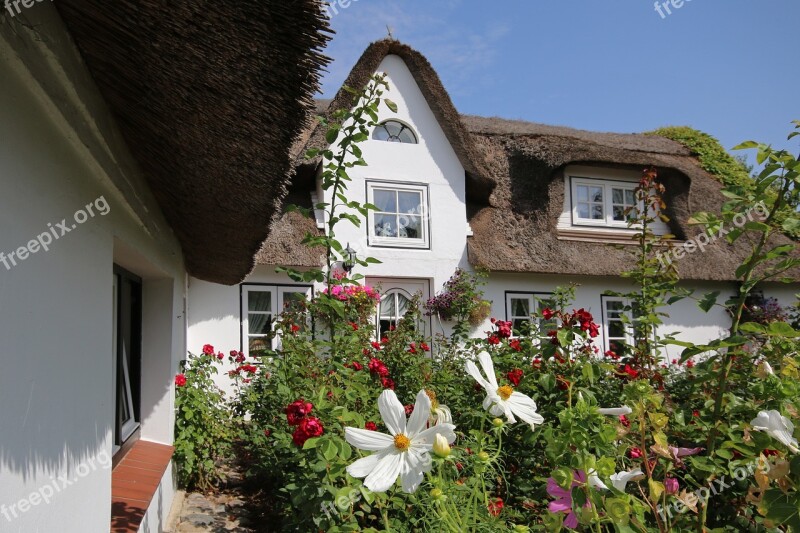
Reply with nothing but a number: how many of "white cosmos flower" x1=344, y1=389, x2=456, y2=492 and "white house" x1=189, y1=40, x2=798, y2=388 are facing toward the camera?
2

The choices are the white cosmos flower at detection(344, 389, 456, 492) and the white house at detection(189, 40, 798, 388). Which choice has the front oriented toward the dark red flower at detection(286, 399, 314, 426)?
the white house

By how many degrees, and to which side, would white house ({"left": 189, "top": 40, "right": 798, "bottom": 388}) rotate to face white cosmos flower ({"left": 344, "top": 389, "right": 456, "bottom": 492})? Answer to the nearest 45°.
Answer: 0° — it already faces it

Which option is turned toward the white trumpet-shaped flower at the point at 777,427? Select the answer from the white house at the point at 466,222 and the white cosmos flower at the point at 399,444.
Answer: the white house

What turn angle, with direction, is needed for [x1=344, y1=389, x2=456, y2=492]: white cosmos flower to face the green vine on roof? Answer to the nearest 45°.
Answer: approximately 135° to its left

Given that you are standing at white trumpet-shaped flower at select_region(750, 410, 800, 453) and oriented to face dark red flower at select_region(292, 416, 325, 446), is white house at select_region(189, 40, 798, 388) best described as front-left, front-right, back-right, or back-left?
front-right

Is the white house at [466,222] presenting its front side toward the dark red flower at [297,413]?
yes

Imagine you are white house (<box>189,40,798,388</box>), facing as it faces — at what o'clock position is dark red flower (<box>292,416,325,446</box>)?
The dark red flower is roughly at 12 o'clock from the white house.

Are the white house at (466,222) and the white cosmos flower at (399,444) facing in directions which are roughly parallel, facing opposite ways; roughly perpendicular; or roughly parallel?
roughly parallel

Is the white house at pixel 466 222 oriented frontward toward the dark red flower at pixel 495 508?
yes

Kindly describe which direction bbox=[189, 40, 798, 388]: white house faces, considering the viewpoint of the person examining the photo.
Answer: facing the viewer

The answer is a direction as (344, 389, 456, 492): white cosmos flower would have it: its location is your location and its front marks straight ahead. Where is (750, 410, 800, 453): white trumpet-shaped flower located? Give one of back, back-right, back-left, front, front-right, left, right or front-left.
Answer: left

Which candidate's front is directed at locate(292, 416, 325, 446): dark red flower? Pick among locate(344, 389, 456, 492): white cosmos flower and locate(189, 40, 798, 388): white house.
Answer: the white house

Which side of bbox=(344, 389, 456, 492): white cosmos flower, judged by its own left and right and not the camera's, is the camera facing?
front

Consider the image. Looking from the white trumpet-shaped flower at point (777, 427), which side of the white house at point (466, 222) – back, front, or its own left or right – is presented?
front
